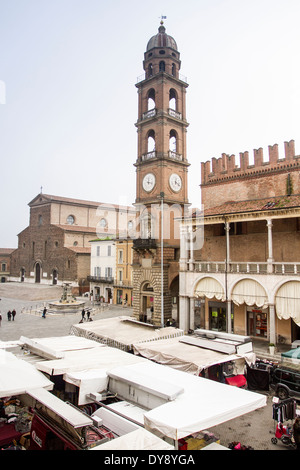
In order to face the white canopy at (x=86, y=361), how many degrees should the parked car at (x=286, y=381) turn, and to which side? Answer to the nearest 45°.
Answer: approximately 135° to its right

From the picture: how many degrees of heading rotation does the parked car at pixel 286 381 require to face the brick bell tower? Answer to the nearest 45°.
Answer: approximately 135° to its left

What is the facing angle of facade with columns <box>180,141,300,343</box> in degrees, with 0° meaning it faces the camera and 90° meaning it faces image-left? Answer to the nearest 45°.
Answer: approximately 45°

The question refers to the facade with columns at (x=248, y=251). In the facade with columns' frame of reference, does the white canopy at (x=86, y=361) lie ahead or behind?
ahead

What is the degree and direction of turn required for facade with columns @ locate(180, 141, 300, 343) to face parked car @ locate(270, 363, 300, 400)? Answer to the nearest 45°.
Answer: approximately 45° to its left
